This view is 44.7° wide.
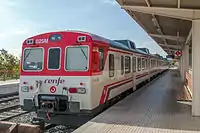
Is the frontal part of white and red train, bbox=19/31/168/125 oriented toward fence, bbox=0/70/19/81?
no

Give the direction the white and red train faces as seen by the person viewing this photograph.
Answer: facing the viewer and to the left of the viewer
